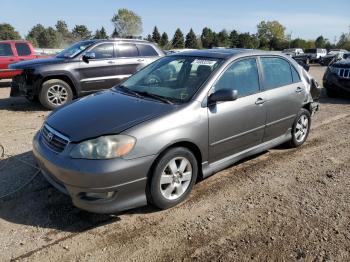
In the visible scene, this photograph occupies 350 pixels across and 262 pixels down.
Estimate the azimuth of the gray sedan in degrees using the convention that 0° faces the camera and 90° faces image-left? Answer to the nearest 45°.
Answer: approximately 45°

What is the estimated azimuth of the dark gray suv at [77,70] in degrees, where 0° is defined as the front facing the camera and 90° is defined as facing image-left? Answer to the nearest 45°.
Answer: approximately 45°

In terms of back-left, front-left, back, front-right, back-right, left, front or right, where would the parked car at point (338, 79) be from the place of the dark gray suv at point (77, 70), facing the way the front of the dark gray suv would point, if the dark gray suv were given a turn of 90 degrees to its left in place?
front-left

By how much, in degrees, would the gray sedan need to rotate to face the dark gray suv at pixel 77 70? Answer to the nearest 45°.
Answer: approximately 90° to its right

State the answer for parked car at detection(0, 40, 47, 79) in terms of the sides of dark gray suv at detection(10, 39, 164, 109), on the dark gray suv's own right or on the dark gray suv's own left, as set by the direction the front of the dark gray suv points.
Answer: on the dark gray suv's own right

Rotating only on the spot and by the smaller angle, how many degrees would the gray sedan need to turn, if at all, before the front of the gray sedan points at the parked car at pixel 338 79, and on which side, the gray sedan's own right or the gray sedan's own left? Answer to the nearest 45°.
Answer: approximately 180°
